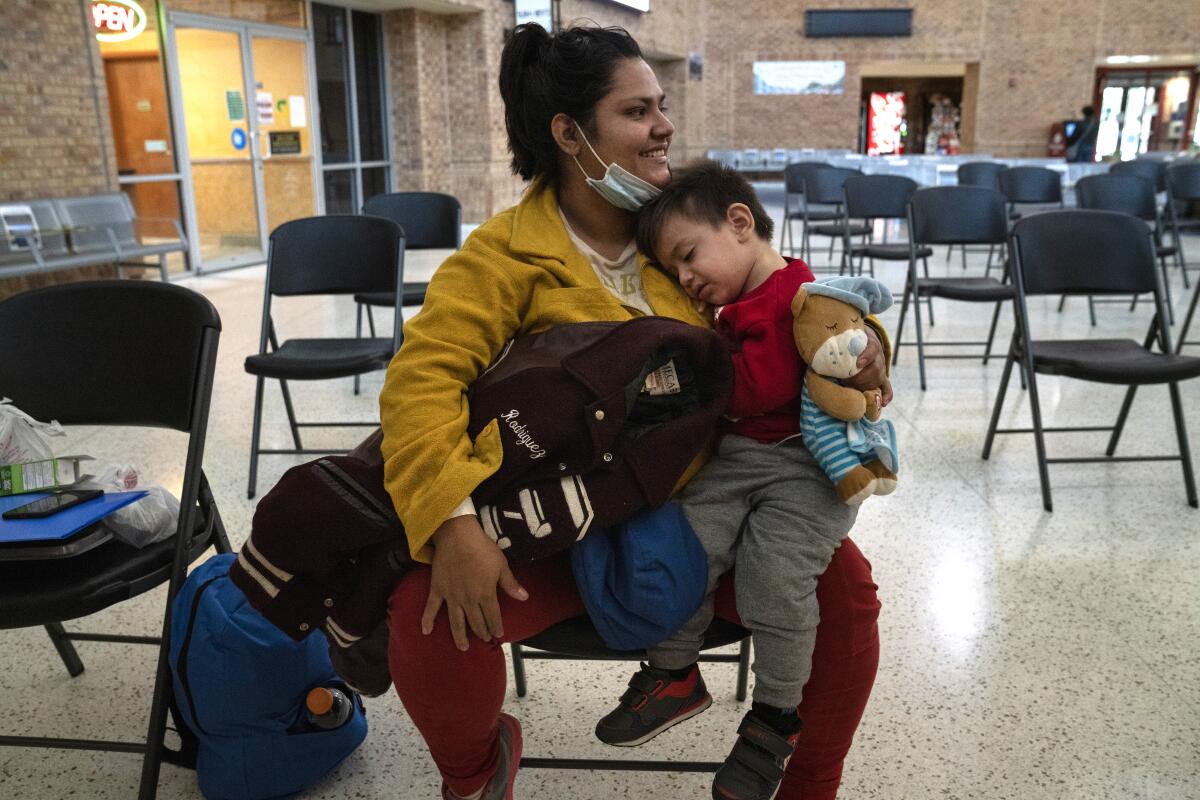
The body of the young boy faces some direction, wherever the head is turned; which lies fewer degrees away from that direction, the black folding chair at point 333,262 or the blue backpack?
the blue backpack

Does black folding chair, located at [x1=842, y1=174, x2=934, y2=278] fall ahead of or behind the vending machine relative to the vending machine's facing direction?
ahead

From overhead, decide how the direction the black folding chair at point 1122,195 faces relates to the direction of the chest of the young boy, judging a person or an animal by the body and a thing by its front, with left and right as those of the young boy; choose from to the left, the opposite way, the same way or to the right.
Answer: to the left

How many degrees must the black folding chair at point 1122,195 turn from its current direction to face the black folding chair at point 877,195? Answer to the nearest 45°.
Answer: approximately 135° to its right

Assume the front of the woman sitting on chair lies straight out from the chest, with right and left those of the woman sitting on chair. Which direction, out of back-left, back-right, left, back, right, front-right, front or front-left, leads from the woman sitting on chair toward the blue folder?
right

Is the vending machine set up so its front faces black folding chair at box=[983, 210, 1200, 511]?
yes

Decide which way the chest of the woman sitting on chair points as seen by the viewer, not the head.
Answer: toward the camera

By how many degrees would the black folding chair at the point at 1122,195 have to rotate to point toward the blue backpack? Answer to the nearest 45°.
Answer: approximately 45° to its right

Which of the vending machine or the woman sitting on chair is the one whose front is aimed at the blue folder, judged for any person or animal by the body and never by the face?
the vending machine

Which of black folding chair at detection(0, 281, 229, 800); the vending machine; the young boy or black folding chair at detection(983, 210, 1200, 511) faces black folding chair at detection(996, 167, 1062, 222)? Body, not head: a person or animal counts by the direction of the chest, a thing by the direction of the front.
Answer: the vending machine

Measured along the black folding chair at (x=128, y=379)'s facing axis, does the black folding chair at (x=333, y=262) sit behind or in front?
behind

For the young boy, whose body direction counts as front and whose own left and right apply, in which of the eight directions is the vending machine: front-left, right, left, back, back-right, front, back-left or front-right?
back-right

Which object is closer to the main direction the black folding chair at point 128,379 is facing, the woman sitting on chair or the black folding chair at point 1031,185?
the woman sitting on chair

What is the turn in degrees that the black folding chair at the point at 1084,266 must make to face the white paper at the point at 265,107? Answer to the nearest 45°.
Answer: approximately 180°

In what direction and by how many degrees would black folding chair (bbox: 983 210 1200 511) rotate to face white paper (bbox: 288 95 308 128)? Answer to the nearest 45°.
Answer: approximately 180°
